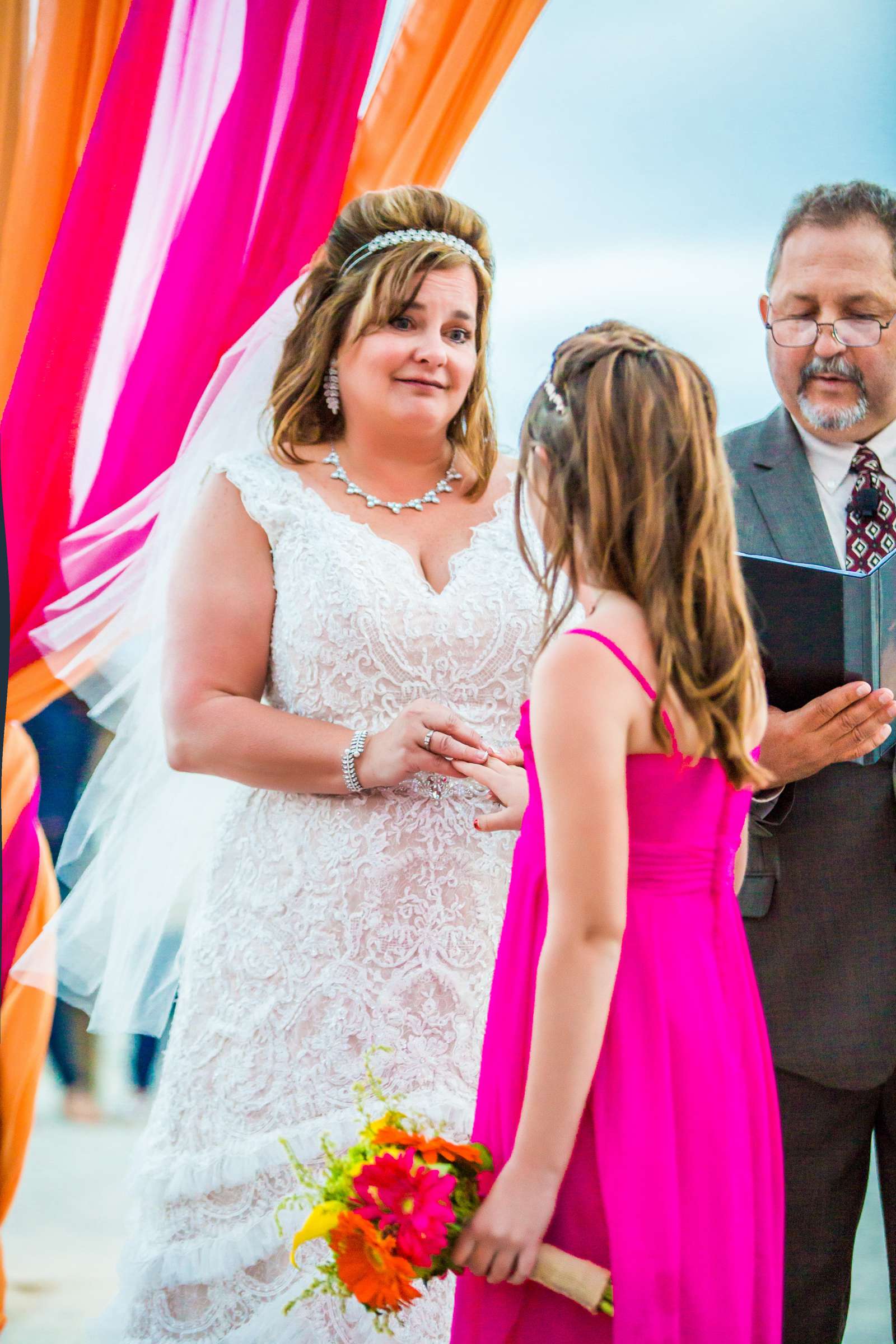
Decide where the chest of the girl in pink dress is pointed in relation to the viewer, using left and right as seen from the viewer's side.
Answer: facing away from the viewer and to the left of the viewer

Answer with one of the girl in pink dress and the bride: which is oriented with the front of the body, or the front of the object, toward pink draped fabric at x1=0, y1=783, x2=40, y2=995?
the girl in pink dress

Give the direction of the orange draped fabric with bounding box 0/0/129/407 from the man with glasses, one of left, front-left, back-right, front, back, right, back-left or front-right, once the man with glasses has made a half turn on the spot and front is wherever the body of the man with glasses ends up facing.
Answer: left

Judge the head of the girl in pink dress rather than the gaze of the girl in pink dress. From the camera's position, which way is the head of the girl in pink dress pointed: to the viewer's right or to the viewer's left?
to the viewer's left

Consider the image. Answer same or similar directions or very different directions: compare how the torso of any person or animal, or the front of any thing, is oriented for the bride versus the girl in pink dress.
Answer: very different directions

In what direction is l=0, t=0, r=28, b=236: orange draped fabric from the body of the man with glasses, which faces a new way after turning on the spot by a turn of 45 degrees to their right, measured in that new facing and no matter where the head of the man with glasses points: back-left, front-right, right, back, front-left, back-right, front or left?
front-right

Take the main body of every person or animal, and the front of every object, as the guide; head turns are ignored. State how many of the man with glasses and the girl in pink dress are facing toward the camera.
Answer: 1
